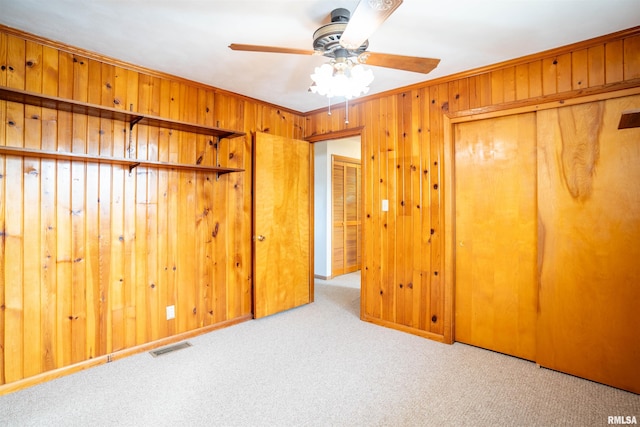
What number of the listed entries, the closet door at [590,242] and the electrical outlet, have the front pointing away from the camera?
0

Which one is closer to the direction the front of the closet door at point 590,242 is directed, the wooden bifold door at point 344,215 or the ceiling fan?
the ceiling fan

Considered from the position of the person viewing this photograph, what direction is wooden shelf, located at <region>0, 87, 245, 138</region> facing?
facing the viewer and to the right of the viewer

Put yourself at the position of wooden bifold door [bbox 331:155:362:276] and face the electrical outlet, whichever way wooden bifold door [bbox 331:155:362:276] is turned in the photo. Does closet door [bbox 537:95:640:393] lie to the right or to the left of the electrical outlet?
left

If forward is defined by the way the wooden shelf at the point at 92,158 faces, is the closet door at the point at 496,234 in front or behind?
in front

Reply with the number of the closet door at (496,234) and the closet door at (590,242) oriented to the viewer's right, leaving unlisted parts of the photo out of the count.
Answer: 0

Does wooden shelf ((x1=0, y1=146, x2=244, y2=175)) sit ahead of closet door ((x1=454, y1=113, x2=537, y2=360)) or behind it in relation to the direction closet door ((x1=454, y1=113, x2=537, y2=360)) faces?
ahead

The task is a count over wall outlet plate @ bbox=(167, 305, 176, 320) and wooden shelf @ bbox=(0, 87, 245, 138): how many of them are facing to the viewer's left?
0

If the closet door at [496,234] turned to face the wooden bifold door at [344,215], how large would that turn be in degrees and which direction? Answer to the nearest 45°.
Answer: approximately 90° to its right

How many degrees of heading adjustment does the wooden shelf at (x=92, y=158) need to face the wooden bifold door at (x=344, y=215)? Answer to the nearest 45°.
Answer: approximately 90° to its left

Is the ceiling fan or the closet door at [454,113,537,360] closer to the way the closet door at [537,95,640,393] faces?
the ceiling fan

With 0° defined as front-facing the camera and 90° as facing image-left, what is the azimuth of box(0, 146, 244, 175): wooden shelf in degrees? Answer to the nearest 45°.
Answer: approximately 315°

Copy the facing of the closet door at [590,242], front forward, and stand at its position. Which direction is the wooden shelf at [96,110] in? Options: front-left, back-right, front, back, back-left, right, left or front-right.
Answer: front

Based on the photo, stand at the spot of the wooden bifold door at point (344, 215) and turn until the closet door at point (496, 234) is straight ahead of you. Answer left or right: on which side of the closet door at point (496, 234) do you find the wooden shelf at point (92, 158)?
right

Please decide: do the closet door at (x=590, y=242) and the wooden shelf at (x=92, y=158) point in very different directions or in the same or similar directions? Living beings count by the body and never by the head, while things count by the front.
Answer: very different directions

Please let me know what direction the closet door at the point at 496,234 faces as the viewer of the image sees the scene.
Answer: facing the viewer and to the left of the viewer
